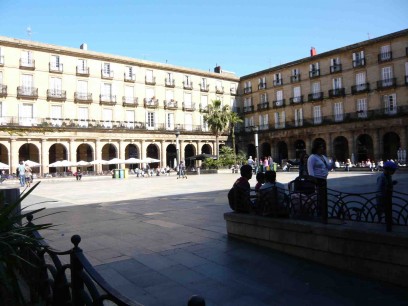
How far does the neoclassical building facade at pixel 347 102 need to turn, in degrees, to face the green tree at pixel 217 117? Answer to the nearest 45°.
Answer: approximately 45° to its right

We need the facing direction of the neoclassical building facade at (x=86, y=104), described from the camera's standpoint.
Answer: facing the viewer and to the right of the viewer

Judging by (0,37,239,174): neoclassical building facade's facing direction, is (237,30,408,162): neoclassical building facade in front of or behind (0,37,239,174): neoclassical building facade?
in front

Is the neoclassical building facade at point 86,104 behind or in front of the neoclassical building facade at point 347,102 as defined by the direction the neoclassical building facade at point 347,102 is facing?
in front

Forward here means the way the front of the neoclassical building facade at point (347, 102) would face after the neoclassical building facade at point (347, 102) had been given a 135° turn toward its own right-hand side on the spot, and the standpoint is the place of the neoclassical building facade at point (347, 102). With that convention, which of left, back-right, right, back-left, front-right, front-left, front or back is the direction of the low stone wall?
back

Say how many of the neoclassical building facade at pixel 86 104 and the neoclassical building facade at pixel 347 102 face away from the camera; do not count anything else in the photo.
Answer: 0
